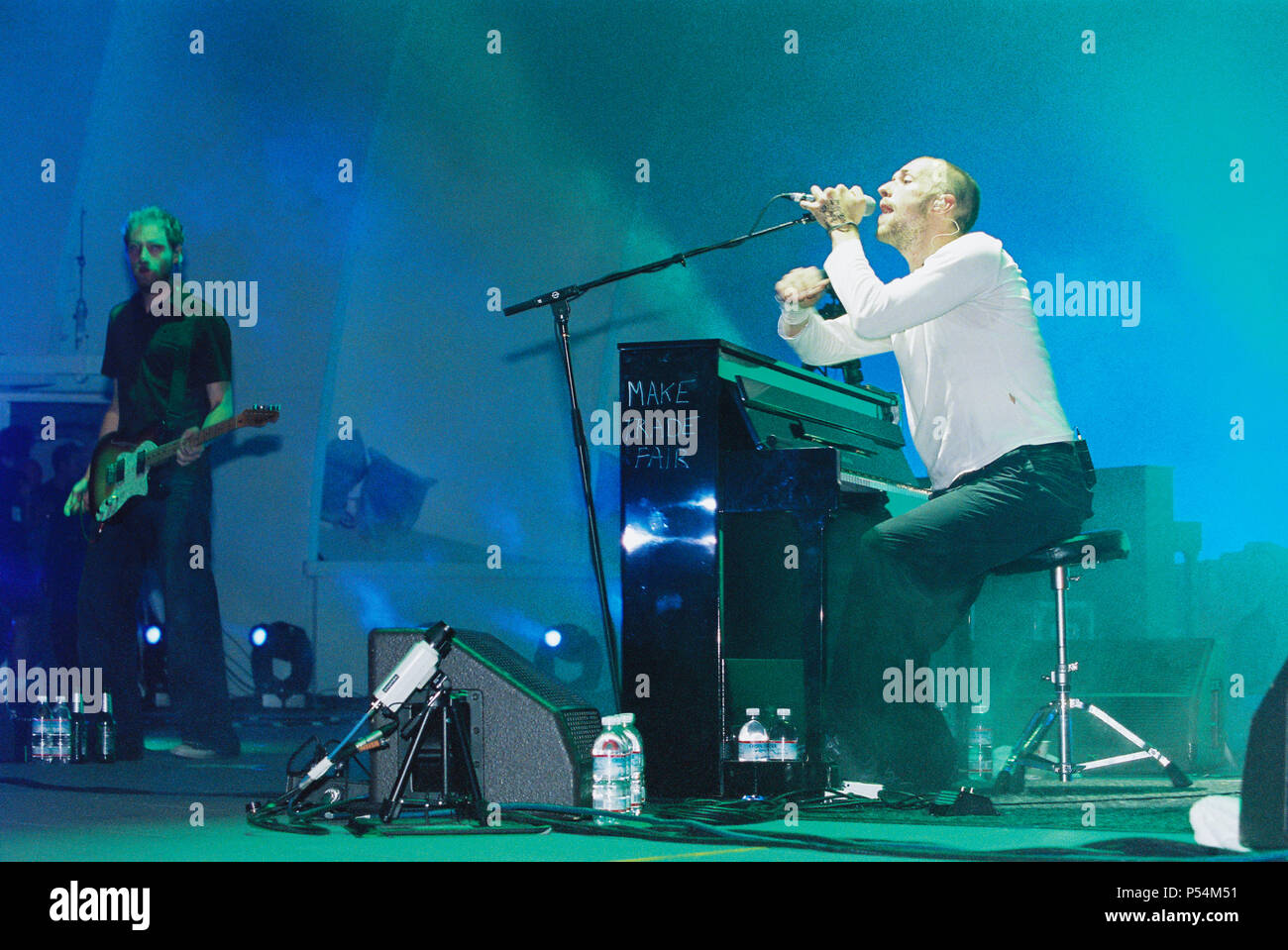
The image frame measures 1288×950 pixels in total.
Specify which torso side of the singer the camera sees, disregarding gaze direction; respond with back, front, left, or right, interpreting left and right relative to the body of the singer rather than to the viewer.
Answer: left

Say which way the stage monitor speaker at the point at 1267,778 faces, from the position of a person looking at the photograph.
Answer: facing to the left of the viewer

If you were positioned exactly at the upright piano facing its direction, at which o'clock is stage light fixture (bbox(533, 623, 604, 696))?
The stage light fixture is roughly at 7 o'clock from the upright piano.

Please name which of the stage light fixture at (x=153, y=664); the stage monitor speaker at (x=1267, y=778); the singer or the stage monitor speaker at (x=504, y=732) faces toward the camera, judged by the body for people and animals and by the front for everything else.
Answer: the stage light fixture

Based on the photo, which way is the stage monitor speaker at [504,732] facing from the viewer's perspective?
to the viewer's right

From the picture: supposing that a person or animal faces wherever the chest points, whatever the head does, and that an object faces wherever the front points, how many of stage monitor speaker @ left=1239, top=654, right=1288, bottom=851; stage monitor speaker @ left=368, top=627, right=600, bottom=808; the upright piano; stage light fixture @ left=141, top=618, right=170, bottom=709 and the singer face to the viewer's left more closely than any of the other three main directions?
2

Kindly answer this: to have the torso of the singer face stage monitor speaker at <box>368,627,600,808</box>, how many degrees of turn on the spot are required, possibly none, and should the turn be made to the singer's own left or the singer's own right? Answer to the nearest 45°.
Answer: approximately 45° to the singer's own left

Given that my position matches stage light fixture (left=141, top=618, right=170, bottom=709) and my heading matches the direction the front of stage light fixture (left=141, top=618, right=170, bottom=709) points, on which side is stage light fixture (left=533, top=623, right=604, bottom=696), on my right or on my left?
on my left

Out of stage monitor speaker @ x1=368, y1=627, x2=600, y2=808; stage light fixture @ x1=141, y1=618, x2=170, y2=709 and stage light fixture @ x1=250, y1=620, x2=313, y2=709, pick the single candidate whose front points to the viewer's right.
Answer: the stage monitor speaker
